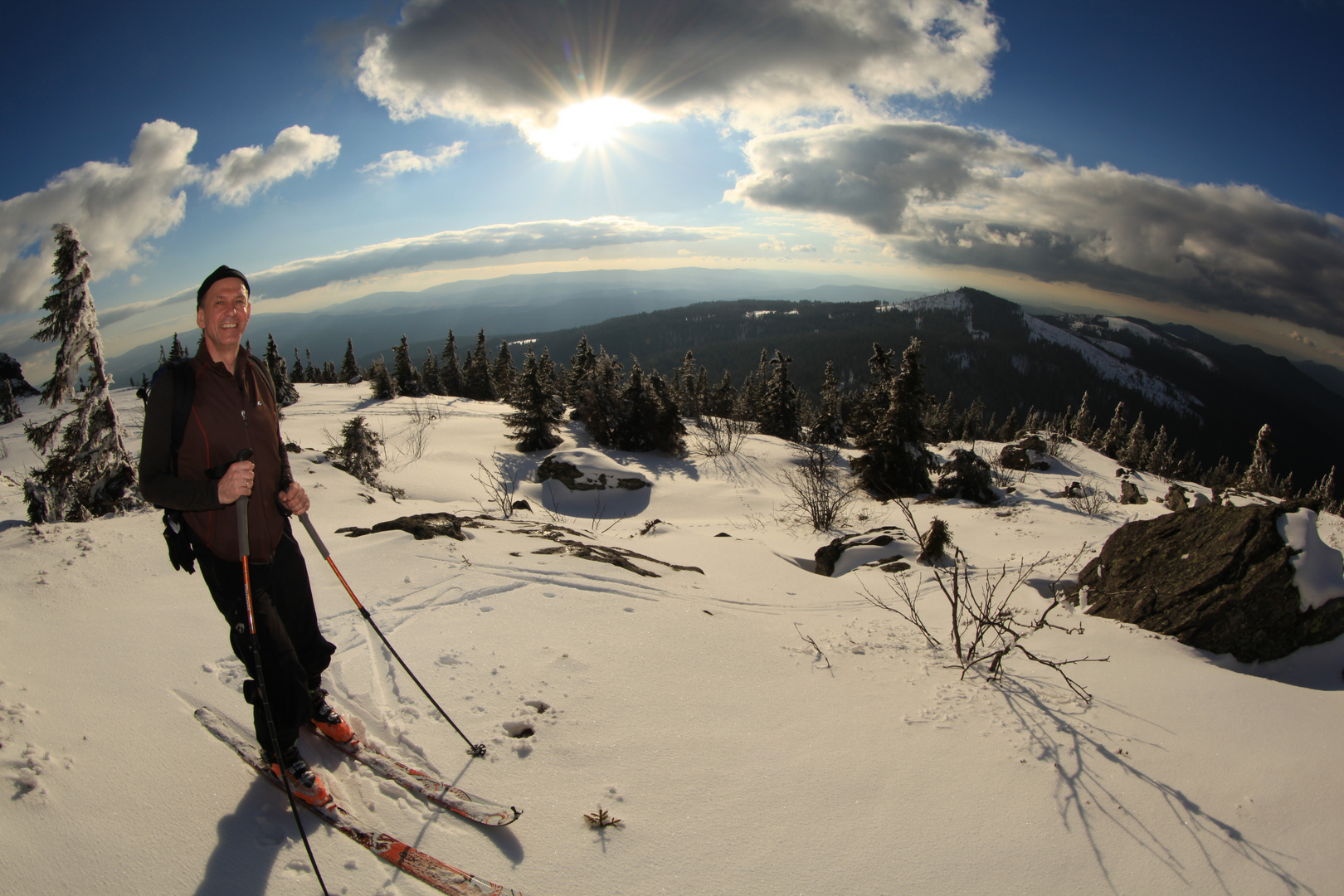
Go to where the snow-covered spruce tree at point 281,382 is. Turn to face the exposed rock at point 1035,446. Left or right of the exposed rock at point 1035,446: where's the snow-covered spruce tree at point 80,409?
right

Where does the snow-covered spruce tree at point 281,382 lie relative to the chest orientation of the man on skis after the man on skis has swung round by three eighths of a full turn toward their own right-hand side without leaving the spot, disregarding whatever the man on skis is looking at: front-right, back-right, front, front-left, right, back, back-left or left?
right

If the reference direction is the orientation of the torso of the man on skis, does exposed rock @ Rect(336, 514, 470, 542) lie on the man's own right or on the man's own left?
on the man's own left

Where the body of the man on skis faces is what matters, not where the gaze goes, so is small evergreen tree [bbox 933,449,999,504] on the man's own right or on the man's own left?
on the man's own left

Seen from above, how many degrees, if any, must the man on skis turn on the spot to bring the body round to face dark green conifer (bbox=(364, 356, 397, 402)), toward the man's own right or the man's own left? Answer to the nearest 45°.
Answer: approximately 135° to the man's own left

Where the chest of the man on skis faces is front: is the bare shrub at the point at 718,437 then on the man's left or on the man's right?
on the man's left

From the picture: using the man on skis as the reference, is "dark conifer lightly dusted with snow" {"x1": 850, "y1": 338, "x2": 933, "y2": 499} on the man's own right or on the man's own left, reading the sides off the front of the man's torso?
on the man's own left

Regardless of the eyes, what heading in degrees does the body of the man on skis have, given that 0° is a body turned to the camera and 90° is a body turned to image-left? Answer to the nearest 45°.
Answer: approximately 315°
